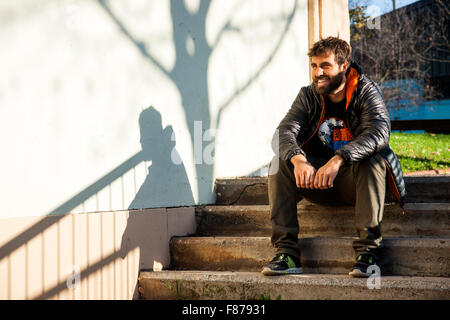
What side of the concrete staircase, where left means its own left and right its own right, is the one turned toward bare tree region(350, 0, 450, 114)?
back
